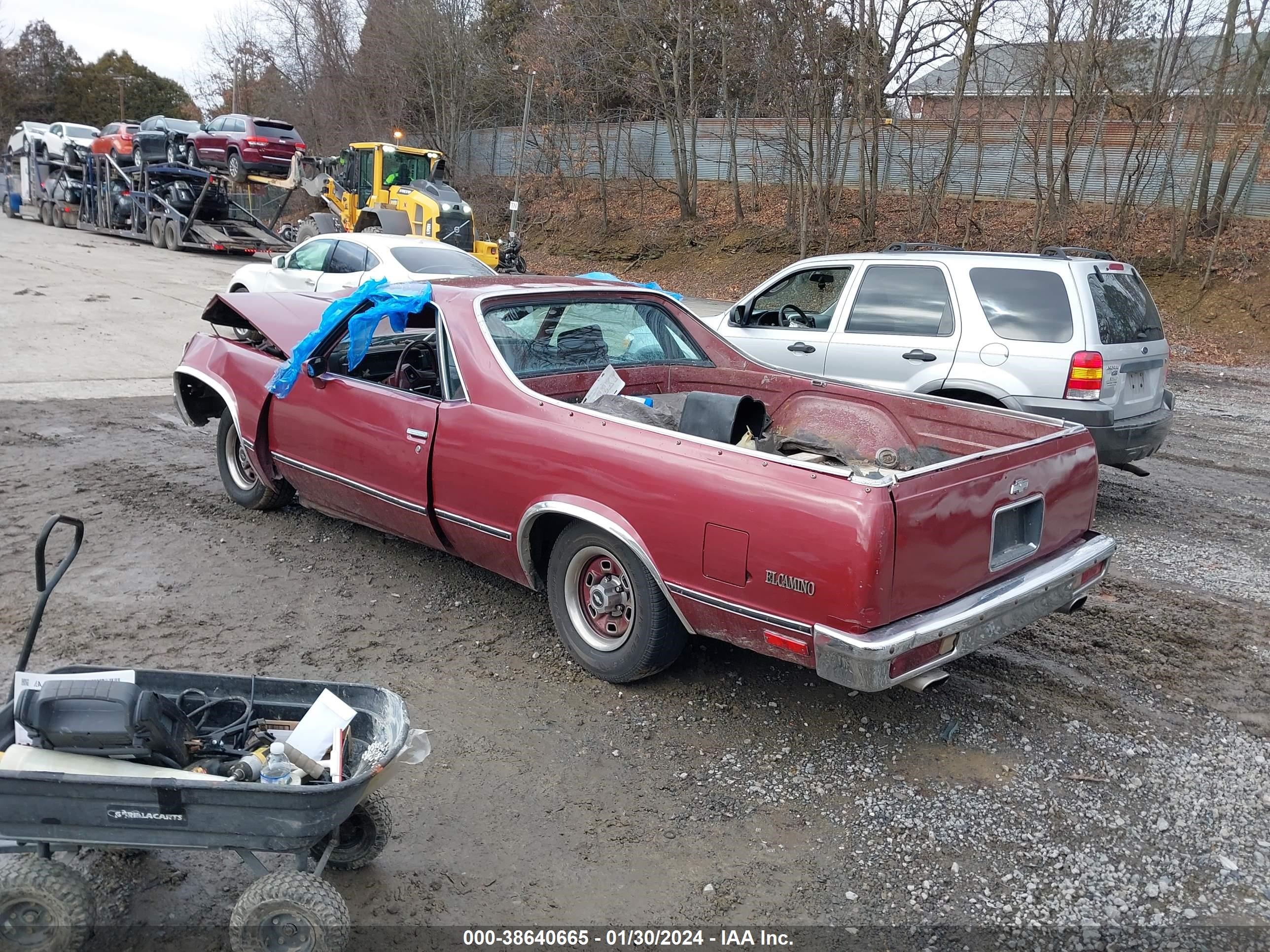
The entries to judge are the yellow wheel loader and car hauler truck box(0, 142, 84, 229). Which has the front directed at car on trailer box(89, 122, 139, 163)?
the yellow wheel loader

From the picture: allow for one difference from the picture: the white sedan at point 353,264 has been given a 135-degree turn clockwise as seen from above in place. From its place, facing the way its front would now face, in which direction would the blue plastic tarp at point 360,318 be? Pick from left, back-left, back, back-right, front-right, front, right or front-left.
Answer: right

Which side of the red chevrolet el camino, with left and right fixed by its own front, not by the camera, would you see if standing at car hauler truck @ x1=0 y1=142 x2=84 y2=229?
front

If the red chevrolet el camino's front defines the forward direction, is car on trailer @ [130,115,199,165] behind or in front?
in front

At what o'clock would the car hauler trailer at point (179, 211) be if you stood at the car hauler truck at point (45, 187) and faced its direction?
the car hauler trailer at point (179, 211) is roughly at 7 o'clock from the car hauler truck at point (45, 187).

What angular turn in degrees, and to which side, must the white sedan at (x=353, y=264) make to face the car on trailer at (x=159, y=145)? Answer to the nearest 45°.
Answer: approximately 45° to its right

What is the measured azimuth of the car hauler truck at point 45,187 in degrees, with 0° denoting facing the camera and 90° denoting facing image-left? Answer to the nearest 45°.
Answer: approximately 135°

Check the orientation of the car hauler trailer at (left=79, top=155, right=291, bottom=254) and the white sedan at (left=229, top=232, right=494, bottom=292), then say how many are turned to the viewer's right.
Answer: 0

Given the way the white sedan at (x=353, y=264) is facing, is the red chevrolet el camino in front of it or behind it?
behind

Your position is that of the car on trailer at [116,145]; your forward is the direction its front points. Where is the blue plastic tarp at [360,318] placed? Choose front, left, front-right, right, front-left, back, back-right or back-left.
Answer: back-left

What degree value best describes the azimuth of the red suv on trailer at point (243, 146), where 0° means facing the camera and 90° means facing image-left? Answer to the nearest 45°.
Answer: approximately 135°

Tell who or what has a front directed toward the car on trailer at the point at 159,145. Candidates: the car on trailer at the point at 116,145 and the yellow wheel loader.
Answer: the yellow wheel loader

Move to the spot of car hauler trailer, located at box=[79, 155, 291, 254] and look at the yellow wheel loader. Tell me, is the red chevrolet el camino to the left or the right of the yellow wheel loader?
right

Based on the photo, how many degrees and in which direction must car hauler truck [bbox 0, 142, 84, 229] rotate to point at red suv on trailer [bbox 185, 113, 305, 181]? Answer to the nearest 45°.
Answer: approximately 180°

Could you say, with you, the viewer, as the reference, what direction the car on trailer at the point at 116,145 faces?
facing away from the viewer and to the left of the viewer

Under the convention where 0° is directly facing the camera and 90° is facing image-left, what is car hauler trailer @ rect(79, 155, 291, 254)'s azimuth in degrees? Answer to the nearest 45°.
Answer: approximately 135°

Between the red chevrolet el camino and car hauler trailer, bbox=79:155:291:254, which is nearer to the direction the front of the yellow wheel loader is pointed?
the car hauler trailer

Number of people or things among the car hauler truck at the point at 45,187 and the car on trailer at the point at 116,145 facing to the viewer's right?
0
